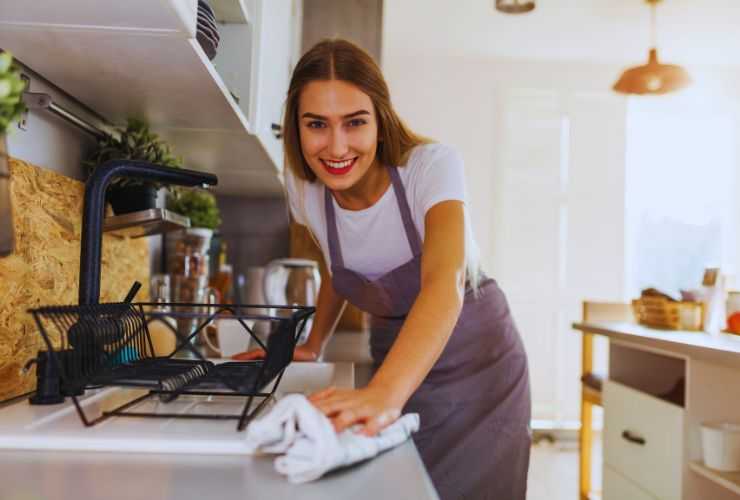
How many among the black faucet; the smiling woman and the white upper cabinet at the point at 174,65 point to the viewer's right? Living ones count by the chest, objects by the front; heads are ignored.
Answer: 2

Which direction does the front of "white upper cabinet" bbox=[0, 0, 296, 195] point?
to the viewer's right

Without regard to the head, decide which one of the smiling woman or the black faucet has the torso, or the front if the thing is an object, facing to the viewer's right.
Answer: the black faucet

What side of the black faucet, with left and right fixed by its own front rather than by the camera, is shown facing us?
right

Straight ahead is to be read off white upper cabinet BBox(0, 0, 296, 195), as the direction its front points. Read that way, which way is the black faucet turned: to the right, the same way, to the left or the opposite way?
the same way

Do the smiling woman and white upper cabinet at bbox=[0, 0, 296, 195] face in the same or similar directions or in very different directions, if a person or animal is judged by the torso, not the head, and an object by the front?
very different directions

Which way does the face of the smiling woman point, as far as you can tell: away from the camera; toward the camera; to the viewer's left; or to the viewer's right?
toward the camera

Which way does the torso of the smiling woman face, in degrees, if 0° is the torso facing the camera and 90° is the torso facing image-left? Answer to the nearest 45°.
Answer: approximately 45°

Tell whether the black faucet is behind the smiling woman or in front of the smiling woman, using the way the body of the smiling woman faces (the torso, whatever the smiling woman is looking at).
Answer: in front

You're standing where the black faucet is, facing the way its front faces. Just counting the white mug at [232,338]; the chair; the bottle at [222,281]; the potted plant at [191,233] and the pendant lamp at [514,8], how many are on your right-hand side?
0

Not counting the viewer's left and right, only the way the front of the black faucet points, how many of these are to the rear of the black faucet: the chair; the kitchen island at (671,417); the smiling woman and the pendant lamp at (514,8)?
0

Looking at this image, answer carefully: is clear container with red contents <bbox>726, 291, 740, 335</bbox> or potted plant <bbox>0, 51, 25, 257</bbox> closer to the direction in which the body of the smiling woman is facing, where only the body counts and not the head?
the potted plant
